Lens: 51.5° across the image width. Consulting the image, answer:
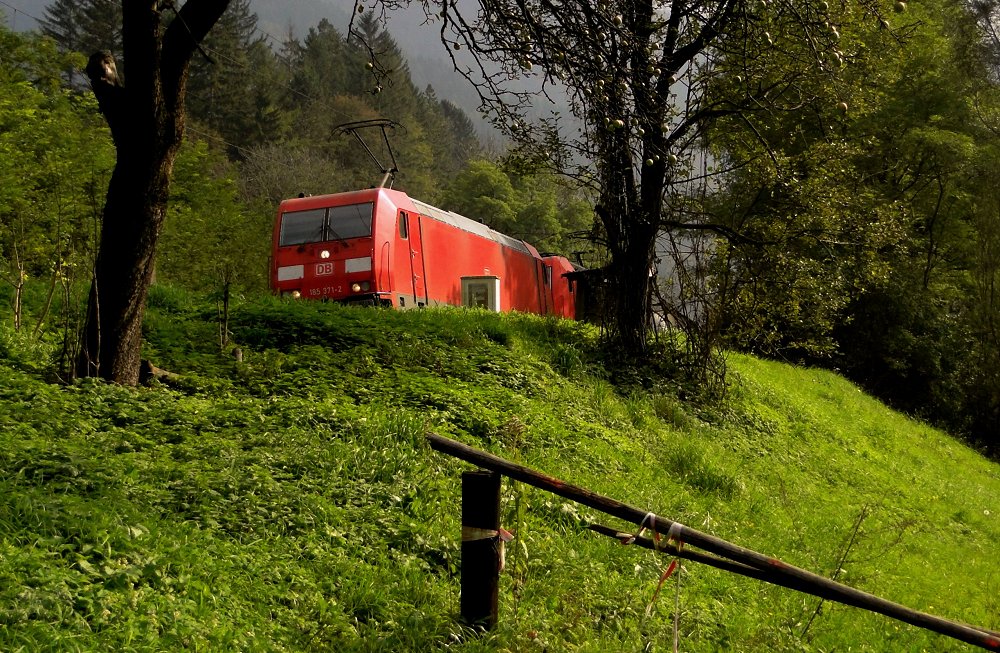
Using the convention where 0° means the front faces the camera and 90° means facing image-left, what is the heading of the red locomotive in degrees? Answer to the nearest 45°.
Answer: approximately 45°

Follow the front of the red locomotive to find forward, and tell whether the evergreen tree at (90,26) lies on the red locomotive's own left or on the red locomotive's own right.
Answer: on the red locomotive's own right

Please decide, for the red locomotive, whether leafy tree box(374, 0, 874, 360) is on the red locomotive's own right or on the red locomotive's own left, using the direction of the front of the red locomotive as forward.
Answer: on the red locomotive's own left

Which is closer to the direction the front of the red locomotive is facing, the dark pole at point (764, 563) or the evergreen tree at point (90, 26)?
the dark pole

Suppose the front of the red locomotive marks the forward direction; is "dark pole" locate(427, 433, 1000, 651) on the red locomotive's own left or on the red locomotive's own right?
on the red locomotive's own left
